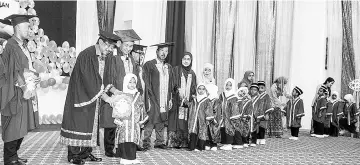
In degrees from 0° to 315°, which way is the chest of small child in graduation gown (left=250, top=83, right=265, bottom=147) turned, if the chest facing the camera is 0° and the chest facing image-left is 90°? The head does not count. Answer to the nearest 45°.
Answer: approximately 45°

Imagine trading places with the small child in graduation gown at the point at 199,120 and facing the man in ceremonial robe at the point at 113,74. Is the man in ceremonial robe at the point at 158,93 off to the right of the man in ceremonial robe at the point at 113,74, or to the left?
right

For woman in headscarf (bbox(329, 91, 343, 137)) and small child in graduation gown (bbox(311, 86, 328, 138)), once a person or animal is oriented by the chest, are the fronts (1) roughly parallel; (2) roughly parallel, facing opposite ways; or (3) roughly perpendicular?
roughly parallel

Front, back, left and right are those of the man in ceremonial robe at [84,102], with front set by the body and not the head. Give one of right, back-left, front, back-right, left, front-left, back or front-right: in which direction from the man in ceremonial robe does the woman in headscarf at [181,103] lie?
front-left

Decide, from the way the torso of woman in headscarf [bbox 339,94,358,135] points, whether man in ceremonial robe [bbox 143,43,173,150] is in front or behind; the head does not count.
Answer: in front

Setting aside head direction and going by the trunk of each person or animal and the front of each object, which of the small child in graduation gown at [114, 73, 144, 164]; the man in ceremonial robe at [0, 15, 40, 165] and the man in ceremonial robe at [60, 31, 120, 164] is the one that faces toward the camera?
the small child in graduation gown

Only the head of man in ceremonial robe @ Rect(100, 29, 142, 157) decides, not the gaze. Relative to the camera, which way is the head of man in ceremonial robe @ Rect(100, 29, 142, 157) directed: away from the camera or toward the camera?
toward the camera

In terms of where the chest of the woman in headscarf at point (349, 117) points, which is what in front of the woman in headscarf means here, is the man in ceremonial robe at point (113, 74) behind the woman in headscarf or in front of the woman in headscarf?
in front

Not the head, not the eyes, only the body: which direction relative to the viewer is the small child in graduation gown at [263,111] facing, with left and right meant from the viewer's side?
facing the viewer and to the left of the viewer

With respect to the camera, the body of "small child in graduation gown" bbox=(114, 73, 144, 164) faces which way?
toward the camera

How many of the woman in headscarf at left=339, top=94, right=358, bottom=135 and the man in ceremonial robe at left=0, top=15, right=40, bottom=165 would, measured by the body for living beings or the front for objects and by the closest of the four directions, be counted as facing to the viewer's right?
1

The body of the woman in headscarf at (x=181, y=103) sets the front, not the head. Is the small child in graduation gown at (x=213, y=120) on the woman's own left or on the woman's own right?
on the woman's own left

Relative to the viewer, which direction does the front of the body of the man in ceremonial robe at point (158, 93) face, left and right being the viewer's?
facing the viewer and to the right of the viewer
